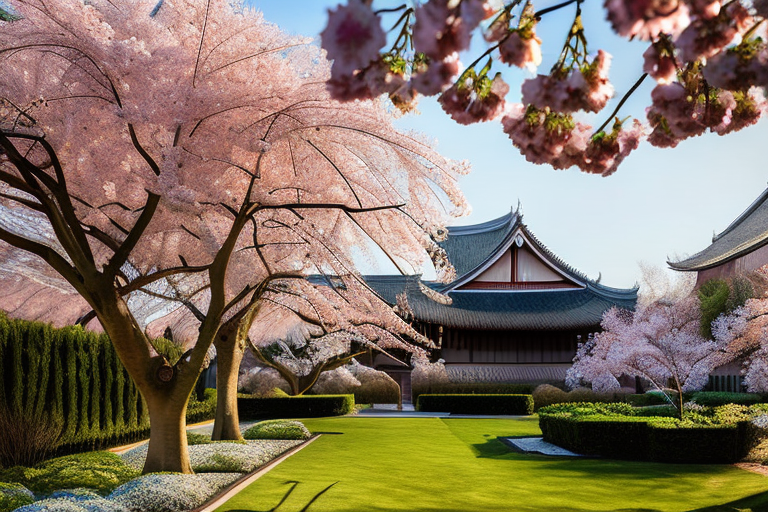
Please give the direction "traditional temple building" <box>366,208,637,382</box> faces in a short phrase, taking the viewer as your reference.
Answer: facing the viewer

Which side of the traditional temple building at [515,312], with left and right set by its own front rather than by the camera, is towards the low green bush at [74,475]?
front

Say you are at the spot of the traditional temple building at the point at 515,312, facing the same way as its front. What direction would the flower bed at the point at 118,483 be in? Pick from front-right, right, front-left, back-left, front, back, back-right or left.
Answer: front

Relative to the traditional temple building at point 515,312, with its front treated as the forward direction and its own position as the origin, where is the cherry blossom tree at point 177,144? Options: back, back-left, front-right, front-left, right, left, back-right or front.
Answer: front

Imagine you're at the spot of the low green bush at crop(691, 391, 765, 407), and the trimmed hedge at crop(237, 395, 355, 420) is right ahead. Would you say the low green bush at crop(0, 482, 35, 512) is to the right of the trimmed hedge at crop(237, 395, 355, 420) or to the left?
left

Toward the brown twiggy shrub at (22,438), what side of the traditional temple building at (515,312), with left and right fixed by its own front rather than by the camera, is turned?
front

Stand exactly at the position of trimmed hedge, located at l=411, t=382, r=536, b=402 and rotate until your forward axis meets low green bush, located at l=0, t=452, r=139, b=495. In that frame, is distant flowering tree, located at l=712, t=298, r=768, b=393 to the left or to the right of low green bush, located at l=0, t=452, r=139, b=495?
left

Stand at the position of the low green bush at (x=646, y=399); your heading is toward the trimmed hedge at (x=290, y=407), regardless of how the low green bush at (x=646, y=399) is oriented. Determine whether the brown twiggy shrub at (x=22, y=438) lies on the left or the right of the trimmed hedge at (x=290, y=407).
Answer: left

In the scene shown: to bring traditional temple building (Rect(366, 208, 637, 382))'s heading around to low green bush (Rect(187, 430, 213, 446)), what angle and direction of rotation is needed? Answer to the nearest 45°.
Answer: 0° — it already faces it

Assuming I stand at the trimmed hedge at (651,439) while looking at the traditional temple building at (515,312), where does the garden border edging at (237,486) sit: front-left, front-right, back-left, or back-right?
back-left

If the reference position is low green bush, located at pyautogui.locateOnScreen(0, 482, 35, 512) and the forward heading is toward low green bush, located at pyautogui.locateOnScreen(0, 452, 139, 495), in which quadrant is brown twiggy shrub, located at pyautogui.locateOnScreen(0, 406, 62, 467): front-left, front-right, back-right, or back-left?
front-left

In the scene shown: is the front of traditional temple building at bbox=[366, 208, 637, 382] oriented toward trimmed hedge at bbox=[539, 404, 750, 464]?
yes

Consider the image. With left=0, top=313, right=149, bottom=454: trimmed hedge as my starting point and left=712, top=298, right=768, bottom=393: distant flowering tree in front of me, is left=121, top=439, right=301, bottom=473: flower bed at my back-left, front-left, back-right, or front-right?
front-right

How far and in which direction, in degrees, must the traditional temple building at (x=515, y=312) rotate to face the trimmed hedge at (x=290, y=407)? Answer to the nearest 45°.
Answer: approximately 45° to its right
